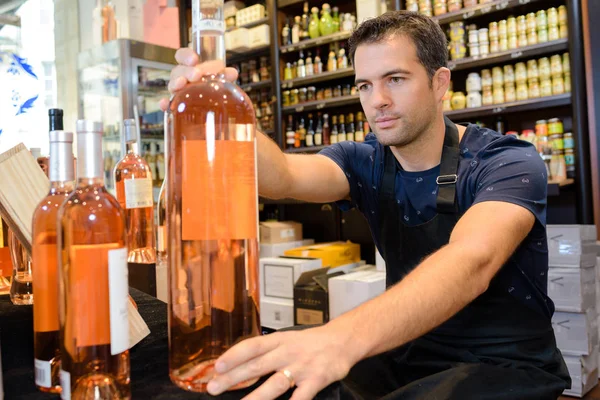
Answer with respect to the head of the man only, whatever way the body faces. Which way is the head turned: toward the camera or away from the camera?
toward the camera

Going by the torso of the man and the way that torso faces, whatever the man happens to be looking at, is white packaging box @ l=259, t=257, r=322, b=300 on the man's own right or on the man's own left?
on the man's own right

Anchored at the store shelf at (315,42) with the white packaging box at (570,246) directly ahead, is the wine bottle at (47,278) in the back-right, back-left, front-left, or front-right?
front-right

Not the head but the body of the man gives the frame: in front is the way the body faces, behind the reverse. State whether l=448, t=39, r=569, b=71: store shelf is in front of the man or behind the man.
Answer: behind

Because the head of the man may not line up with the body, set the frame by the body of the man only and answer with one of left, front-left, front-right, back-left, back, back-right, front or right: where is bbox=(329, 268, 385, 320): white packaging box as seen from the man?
back-right

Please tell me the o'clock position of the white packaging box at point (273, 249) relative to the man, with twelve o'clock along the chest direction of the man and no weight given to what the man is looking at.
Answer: The white packaging box is roughly at 4 o'clock from the man.

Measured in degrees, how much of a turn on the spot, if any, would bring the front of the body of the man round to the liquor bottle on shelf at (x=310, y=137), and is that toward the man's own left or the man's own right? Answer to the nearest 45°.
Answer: approximately 135° to the man's own right

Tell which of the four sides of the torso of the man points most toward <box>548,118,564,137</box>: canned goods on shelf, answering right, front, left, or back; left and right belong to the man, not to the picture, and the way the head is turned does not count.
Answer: back

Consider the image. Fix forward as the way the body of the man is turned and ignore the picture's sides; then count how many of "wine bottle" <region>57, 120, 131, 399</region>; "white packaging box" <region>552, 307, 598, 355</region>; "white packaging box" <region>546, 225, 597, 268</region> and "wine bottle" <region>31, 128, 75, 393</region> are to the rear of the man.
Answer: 2

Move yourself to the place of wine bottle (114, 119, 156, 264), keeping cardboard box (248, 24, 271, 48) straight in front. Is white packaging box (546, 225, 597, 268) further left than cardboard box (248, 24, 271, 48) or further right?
right

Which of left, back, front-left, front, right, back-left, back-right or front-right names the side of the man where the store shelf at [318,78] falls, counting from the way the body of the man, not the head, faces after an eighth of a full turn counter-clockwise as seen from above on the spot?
back

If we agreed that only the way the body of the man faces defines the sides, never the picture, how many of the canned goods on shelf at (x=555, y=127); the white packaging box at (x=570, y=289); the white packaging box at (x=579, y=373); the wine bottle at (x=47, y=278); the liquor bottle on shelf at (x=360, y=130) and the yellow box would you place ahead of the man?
1

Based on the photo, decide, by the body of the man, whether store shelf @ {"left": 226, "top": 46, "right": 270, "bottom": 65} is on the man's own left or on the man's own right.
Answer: on the man's own right

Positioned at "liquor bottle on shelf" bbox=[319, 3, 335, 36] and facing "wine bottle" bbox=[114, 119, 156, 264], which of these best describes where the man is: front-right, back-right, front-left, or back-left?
front-left

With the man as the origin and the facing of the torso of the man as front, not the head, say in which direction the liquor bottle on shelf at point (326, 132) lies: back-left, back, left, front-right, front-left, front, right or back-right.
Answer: back-right

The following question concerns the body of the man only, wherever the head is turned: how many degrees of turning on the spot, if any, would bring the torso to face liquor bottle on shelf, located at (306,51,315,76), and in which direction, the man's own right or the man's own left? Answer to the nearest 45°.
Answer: approximately 135° to the man's own right

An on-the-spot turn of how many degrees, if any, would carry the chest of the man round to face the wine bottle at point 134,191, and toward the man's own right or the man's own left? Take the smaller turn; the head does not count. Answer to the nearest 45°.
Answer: approximately 45° to the man's own right

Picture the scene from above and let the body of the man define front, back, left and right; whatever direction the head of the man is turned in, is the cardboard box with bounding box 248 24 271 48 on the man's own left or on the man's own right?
on the man's own right
